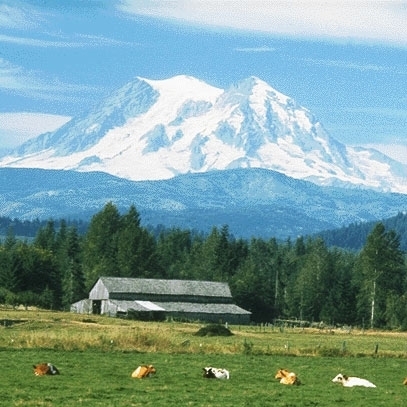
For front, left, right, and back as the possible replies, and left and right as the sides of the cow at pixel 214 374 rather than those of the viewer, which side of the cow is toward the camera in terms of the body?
left

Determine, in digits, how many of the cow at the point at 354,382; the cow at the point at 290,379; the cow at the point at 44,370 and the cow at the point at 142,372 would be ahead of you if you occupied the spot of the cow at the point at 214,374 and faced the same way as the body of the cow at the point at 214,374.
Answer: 2

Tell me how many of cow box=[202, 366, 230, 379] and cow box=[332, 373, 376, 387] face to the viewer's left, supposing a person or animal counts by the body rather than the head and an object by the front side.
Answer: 2

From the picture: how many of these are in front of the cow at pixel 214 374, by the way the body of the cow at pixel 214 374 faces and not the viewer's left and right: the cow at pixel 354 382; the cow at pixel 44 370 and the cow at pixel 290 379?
1

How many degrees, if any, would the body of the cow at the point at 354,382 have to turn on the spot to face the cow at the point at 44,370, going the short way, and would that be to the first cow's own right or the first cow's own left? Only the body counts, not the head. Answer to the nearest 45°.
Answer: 0° — it already faces it

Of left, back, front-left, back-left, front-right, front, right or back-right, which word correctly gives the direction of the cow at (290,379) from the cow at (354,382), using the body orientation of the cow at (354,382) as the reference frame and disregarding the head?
front

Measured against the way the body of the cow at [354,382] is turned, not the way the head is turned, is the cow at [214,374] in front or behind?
in front

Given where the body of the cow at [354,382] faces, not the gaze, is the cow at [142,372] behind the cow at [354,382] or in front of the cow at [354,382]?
in front

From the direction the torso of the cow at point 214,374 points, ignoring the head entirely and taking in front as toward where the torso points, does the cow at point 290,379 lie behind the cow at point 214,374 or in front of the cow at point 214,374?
behind

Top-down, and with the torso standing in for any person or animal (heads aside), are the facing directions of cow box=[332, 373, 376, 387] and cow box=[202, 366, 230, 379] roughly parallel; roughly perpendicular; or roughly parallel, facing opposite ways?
roughly parallel

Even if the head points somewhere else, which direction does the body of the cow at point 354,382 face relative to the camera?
to the viewer's left
